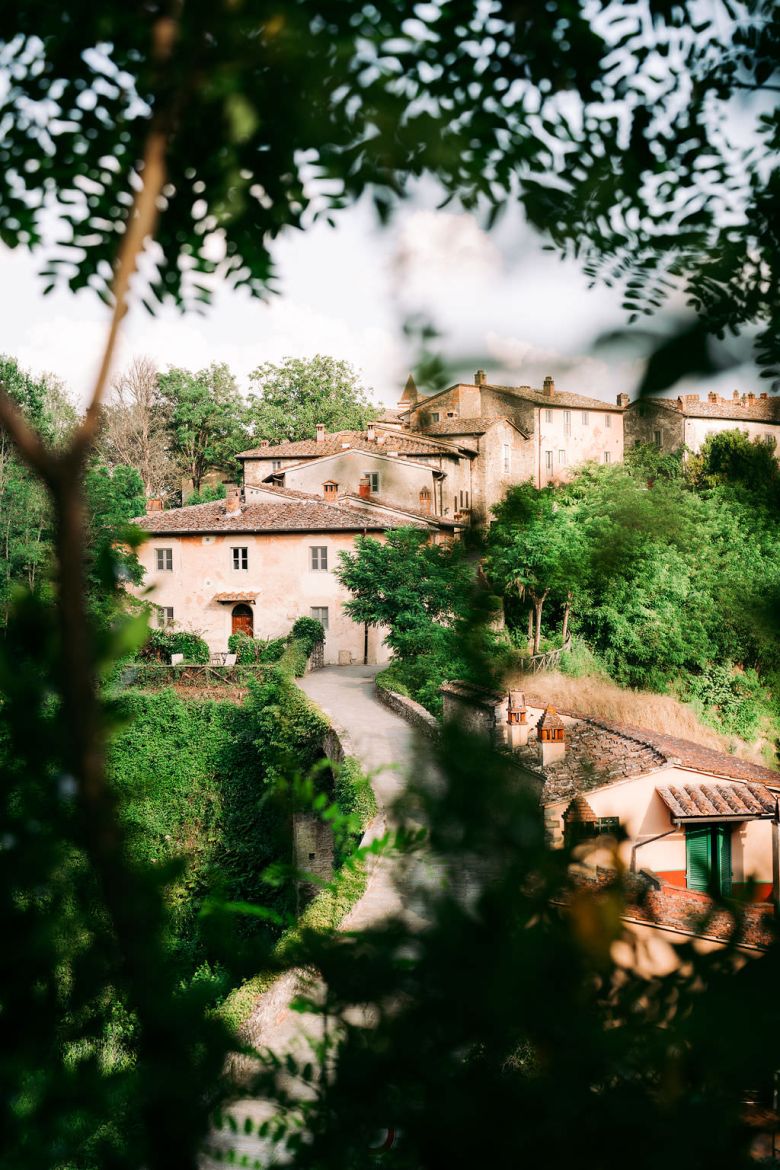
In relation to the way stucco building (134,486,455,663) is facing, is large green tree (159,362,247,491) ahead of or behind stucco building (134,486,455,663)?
behind

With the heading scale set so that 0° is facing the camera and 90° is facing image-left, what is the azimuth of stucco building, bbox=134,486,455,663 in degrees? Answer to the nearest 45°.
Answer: approximately 0°

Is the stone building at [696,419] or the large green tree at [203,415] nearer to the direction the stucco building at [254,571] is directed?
the stone building

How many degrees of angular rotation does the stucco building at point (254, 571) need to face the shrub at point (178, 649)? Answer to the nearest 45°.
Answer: approximately 45° to its right

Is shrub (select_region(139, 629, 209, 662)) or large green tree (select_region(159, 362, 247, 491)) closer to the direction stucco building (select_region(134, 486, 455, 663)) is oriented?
the shrub
